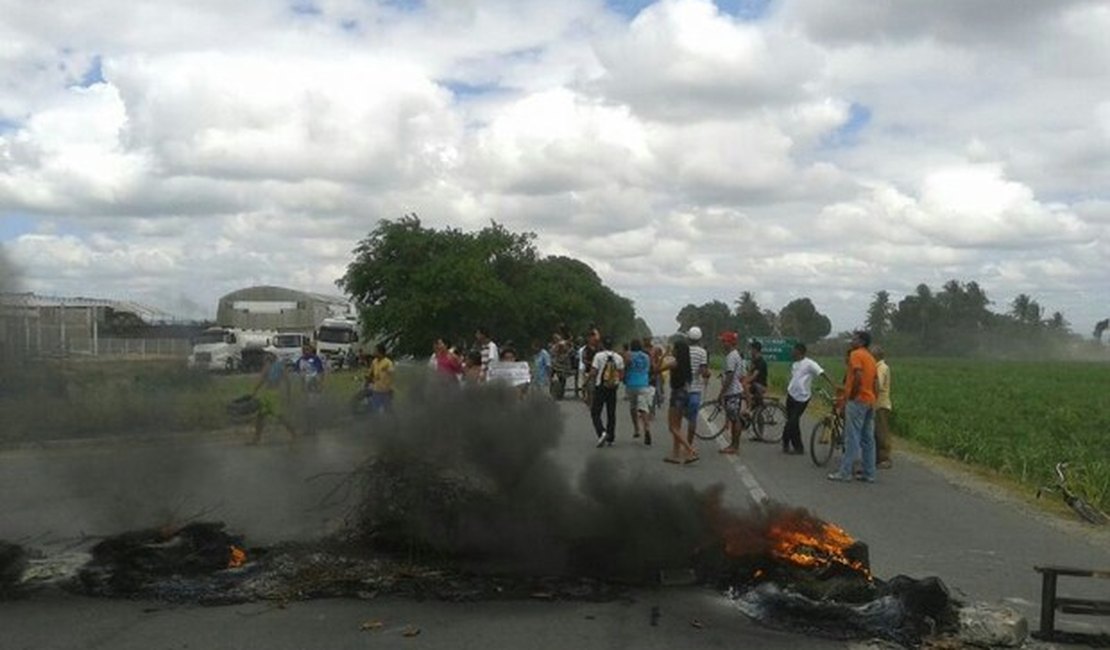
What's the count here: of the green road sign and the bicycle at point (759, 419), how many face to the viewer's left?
1

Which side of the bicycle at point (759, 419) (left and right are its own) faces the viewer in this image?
left

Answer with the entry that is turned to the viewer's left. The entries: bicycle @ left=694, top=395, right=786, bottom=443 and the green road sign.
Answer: the bicycle

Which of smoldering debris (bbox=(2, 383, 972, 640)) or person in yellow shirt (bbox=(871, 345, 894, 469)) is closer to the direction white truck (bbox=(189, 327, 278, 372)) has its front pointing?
the smoldering debris

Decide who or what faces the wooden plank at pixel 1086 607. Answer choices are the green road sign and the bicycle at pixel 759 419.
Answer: the green road sign

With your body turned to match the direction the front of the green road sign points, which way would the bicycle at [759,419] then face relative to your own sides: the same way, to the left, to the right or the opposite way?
to the right

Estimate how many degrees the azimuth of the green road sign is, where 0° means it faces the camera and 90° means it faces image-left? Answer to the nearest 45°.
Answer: approximately 0°

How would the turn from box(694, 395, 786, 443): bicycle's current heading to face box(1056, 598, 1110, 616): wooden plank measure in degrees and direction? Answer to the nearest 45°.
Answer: approximately 90° to its left
